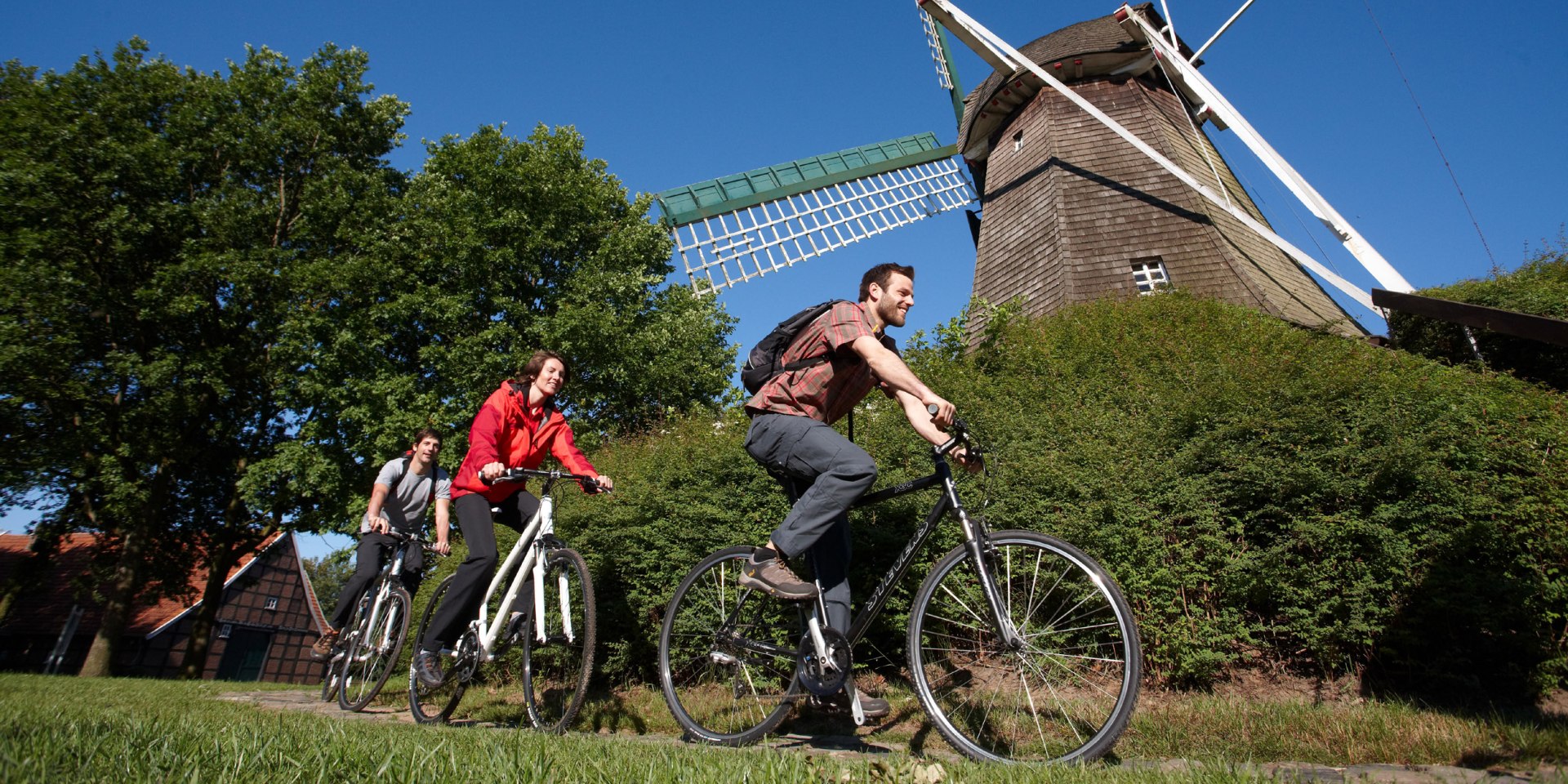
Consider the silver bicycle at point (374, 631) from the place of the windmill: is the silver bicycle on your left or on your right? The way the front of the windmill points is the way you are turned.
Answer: on your left

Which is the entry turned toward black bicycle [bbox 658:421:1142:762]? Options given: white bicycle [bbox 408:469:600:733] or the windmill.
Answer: the white bicycle

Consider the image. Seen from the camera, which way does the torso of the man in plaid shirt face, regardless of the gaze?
to the viewer's right

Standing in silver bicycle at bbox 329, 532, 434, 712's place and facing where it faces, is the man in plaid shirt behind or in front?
in front

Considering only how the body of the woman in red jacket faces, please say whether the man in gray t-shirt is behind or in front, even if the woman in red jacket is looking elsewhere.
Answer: behind

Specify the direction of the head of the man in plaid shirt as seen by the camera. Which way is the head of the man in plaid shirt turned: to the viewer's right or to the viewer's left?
to the viewer's right

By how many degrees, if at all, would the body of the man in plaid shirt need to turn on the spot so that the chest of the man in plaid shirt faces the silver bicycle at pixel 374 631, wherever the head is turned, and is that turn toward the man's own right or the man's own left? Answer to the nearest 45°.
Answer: approximately 135° to the man's own left

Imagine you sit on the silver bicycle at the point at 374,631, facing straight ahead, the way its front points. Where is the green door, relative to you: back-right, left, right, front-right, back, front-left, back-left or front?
back-left

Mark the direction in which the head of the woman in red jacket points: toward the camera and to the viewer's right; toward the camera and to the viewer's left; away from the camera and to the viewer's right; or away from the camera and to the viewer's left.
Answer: toward the camera and to the viewer's right

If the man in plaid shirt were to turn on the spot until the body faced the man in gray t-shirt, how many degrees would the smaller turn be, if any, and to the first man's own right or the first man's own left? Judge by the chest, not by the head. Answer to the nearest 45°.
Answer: approximately 135° to the first man's own left
